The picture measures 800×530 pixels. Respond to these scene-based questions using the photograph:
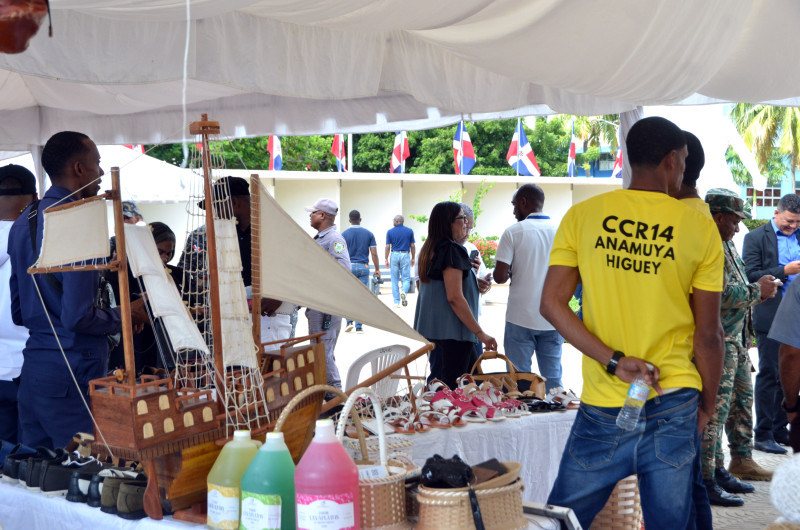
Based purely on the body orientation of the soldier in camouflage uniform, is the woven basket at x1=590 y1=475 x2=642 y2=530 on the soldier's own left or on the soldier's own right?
on the soldier's own right

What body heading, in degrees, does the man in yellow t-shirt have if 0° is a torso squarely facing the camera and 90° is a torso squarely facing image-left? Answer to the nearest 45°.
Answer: approximately 180°

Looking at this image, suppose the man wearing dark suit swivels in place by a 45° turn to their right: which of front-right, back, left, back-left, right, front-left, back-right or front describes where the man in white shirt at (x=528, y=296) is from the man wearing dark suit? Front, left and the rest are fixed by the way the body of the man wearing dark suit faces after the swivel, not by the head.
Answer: front-right

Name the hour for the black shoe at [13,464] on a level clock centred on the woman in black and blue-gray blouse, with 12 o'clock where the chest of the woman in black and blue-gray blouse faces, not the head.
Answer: The black shoe is roughly at 4 o'clock from the woman in black and blue-gray blouse.

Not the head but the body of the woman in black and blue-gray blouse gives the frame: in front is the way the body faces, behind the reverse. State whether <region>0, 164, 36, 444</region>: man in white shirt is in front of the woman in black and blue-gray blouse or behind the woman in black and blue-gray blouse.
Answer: behind

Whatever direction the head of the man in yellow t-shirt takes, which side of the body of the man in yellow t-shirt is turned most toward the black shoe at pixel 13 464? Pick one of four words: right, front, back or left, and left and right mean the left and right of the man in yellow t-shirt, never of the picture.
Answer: left

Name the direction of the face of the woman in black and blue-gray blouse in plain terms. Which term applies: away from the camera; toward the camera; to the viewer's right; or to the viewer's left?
to the viewer's right

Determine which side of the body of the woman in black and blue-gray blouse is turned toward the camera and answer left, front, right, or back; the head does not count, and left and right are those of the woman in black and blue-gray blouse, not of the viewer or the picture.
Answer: right
